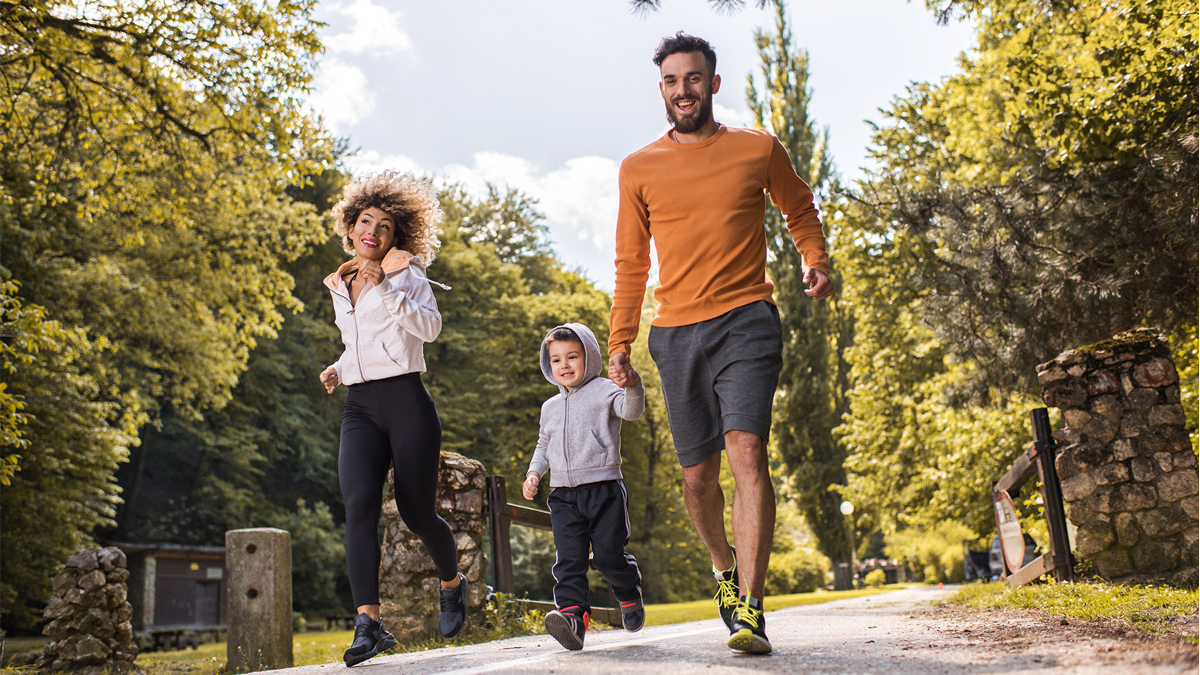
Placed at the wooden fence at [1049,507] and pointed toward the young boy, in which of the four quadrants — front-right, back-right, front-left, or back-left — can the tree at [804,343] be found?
back-right

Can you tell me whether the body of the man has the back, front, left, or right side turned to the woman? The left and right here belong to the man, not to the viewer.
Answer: right

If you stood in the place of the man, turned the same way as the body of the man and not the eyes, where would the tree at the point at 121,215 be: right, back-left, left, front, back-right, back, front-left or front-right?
back-right

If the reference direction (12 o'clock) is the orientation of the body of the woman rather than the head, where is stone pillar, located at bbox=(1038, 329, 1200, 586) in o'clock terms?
The stone pillar is roughly at 7 o'clock from the woman.

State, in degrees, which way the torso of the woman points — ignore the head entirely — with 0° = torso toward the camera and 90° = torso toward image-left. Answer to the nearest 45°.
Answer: approximately 45°

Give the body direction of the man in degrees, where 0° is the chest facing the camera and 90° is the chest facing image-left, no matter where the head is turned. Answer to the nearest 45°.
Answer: approximately 0°

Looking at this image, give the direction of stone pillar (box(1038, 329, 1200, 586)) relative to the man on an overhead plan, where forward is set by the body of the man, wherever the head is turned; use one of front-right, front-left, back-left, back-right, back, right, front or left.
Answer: back-left
